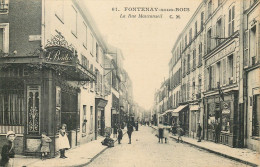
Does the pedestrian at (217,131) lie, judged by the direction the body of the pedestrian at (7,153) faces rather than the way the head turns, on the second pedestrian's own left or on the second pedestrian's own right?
on the second pedestrian's own left

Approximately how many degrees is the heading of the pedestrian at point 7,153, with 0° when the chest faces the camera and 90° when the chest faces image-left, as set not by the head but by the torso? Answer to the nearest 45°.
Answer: approximately 315°

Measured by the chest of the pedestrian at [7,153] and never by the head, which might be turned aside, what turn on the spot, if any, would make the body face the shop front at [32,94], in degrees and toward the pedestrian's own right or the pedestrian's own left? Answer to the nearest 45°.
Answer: approximately 135° to the pedestrian's own left

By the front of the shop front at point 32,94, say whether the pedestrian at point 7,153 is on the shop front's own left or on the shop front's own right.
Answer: on the shop front's own right
